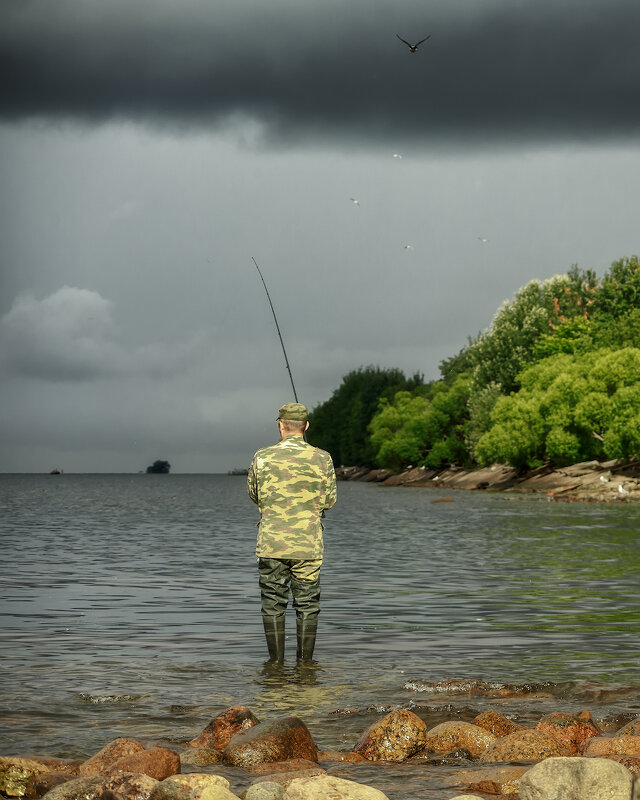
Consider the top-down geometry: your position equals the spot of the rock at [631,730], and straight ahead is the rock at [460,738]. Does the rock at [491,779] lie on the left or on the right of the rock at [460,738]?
left

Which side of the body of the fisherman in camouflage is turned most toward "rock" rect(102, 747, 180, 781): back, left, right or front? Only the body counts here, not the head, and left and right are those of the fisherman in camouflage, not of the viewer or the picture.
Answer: back

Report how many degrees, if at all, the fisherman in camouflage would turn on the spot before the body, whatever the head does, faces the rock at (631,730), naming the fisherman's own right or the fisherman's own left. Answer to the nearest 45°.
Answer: approximately 135° to the fisherman's own right

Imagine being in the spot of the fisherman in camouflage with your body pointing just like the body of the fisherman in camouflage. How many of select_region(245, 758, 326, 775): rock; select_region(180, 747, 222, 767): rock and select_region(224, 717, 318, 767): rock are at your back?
3

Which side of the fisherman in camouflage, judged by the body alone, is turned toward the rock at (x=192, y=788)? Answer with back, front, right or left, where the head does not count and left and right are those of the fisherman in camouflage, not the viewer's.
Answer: back

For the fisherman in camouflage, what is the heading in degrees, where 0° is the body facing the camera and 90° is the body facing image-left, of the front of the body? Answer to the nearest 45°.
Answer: approximately 180°

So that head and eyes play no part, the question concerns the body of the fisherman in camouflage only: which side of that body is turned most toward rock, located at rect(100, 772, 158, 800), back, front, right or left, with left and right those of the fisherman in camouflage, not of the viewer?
back

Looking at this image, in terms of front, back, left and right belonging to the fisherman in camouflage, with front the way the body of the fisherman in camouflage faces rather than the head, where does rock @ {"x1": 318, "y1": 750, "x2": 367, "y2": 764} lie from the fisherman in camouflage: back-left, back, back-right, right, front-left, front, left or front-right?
back

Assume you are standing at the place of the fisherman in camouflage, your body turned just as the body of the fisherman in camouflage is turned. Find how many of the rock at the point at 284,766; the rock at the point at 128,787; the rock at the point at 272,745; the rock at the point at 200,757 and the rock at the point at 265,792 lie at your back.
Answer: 5

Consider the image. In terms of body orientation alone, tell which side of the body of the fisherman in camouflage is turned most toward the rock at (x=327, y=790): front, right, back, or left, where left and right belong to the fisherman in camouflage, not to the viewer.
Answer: back

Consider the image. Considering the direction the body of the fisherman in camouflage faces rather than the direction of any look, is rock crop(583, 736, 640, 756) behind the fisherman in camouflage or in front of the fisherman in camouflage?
behind

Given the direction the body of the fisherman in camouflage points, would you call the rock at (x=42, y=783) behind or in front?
behind

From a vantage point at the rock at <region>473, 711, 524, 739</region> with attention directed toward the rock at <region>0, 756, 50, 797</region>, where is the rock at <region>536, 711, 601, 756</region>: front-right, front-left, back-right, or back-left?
back-left

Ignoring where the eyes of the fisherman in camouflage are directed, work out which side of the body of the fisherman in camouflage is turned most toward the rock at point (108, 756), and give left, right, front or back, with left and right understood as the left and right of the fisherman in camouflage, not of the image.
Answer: back

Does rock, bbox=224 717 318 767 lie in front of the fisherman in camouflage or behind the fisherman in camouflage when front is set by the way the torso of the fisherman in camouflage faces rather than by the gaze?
behind

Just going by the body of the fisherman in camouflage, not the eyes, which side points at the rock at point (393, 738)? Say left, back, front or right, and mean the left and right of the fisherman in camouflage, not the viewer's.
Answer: back

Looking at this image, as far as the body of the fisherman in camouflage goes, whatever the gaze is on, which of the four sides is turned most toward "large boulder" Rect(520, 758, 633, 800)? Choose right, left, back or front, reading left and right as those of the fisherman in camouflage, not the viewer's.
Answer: back

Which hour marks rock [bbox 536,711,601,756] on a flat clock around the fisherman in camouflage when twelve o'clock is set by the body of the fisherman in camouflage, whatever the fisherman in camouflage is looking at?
The rock is roughly at 5 o'clock from the fisherman in camouflage.
